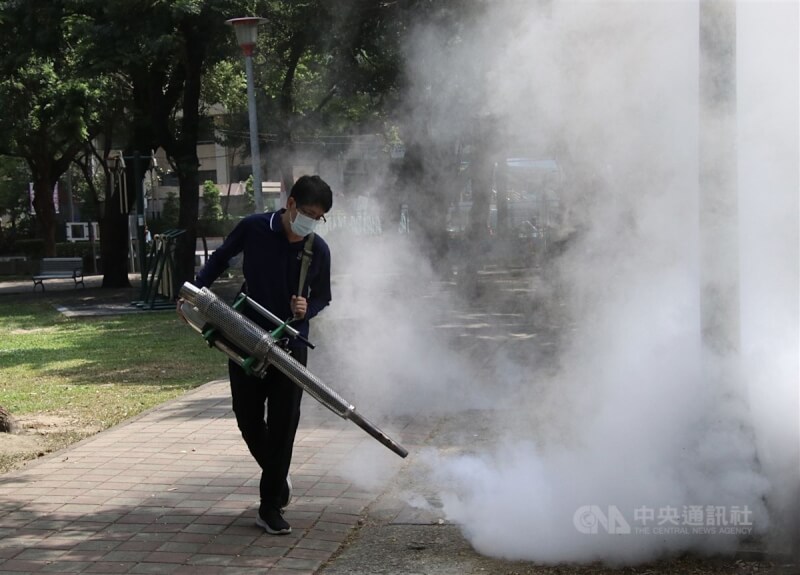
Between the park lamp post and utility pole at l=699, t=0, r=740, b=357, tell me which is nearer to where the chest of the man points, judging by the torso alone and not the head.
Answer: the utility pole

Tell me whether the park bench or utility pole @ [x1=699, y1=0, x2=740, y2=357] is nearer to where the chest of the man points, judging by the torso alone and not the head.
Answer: the utility pole

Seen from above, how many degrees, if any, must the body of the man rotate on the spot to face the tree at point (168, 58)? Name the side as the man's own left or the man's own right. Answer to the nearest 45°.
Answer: approximately 135° to the man's own left

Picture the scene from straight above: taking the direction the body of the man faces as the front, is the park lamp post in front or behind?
behind

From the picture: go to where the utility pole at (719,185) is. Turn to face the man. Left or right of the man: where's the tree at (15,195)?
right

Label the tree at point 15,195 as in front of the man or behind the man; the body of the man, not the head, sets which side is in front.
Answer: behind

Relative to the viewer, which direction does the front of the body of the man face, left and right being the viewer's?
facing the viewer and to the right of the viewer
